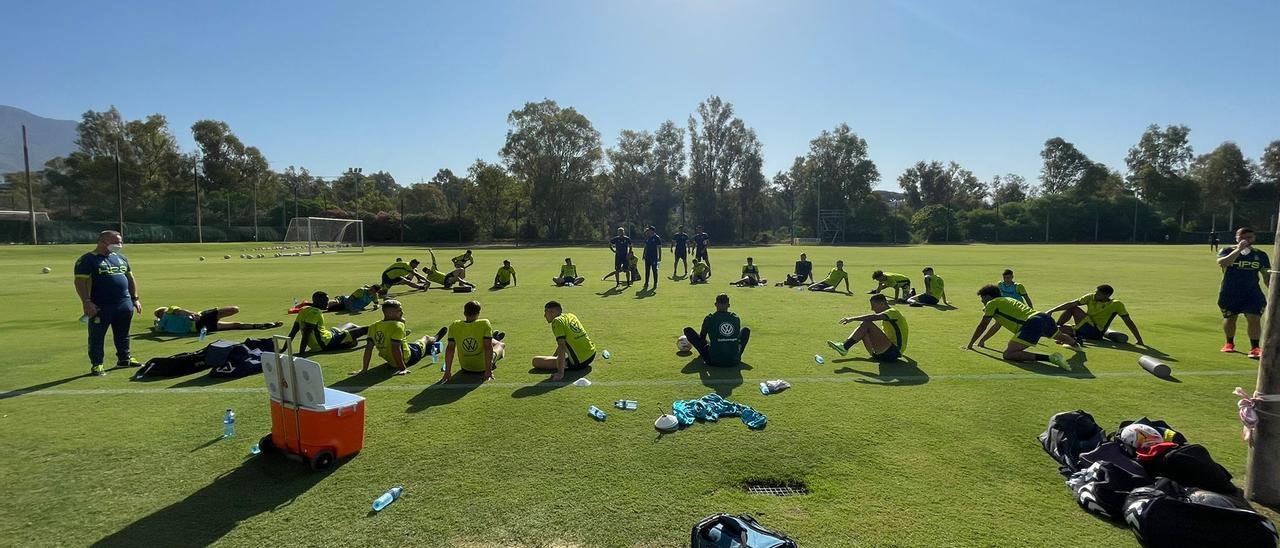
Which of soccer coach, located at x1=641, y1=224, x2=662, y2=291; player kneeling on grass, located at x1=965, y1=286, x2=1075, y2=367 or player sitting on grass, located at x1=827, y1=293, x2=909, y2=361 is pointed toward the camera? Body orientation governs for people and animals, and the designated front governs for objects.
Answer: the soccer coach

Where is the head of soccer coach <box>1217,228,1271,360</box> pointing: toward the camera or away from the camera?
toward the camera

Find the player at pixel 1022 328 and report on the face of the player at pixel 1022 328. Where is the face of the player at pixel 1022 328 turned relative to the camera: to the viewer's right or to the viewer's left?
to the viewer's left

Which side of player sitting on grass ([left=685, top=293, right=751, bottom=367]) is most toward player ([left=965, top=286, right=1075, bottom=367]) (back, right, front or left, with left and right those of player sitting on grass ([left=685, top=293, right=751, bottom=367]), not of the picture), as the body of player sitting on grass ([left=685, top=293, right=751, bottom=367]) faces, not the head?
right

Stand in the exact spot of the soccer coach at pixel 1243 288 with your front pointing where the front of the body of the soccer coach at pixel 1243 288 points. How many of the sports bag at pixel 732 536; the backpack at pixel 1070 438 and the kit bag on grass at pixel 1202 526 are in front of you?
3

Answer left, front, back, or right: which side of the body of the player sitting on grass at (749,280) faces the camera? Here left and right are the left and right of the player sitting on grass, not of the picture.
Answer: front

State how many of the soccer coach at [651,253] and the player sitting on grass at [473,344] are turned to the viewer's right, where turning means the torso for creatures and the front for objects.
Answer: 0

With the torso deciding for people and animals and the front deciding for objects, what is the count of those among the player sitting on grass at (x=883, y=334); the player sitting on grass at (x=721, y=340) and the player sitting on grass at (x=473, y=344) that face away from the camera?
2

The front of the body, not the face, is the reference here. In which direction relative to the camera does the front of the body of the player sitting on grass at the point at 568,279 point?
toward the camera

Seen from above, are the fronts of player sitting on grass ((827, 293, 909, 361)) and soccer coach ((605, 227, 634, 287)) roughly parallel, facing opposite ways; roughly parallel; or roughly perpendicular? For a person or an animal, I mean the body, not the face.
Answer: roughly perpendicular

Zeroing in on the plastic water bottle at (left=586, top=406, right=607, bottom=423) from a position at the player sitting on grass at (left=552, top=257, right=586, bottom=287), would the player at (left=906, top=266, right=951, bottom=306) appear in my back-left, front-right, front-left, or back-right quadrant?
front-left

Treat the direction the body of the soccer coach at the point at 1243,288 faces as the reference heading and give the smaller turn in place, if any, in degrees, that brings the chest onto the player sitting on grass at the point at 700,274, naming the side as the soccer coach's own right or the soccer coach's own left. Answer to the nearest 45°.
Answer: approximately 90° to the soccer coach's own right

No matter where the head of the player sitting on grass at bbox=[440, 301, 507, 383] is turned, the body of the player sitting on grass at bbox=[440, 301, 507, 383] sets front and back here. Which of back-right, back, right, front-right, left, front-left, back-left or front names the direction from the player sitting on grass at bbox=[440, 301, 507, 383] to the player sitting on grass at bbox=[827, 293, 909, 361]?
right

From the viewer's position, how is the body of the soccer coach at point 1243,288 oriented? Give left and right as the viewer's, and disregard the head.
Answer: facing the viewer

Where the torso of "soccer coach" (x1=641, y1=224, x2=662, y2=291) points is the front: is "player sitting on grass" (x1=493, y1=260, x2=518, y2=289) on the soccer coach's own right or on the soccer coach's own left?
on the soccer coach's own right

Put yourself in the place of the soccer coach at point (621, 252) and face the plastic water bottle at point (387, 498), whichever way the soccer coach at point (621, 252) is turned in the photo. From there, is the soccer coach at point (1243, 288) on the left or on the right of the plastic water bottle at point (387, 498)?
left

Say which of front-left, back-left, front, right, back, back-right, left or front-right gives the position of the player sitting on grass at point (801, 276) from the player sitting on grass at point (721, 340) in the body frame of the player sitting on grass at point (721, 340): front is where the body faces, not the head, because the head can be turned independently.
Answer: front

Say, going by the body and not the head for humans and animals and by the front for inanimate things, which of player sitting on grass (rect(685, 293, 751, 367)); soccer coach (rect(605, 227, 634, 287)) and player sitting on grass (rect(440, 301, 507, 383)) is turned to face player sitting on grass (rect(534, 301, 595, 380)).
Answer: the soccer coach

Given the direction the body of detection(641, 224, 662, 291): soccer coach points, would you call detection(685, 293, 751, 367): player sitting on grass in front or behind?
in front

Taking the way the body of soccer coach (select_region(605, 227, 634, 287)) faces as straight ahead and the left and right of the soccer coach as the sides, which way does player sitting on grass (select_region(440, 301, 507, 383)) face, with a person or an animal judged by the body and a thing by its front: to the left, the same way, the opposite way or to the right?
the opposite way

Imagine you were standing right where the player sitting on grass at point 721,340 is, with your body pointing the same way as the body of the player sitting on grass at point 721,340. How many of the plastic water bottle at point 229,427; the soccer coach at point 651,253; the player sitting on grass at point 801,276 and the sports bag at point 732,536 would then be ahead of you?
2

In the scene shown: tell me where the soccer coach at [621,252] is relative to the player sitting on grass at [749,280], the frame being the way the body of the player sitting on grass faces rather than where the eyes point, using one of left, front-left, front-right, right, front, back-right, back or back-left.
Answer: right
